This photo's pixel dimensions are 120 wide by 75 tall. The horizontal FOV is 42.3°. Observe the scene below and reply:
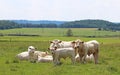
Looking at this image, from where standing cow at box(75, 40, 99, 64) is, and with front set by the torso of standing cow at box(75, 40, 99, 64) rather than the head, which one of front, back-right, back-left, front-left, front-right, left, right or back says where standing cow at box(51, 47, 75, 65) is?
front

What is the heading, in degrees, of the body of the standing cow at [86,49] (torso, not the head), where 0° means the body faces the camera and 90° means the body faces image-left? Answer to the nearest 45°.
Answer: approximately 45°

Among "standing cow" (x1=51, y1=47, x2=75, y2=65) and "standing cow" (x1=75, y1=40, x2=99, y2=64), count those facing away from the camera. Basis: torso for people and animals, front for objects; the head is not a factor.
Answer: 0

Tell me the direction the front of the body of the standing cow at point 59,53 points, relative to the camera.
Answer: to the viewer's left
